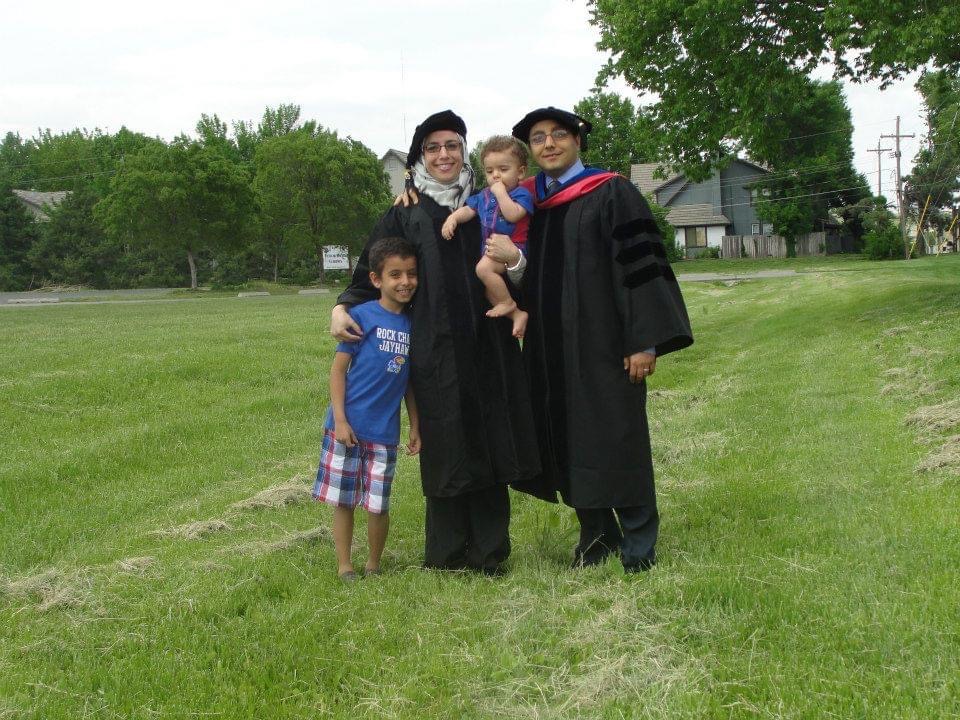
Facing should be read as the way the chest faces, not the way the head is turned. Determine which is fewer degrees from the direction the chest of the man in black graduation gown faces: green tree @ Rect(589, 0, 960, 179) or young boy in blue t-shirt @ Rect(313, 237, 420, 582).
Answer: the young boy in blue t-shirt

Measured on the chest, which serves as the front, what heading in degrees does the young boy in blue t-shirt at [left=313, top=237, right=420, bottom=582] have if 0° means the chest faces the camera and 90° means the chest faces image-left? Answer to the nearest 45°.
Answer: approximately 315°

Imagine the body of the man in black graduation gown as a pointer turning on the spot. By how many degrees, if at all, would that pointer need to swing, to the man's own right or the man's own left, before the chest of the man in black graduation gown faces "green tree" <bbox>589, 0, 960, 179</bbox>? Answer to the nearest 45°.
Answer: approximately 135° to the man's own right

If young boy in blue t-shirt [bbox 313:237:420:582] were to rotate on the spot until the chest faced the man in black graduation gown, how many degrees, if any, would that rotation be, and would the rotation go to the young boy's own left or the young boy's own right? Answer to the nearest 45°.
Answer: approximately 45° to the young boy's own left
